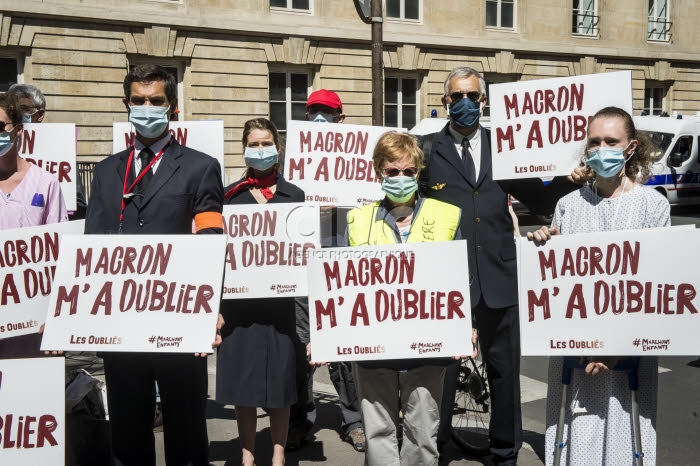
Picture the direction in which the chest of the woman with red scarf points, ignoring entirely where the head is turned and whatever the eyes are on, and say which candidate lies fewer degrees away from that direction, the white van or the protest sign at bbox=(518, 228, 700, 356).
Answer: the protest sign

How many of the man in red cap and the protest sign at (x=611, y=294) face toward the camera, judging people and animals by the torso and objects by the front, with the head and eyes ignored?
2

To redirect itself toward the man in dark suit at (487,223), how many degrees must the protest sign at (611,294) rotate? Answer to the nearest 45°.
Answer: approximately 135° to its right

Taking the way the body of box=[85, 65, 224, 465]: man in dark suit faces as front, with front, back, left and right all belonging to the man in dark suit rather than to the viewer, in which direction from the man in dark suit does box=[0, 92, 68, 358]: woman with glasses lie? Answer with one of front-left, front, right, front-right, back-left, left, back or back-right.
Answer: back-right

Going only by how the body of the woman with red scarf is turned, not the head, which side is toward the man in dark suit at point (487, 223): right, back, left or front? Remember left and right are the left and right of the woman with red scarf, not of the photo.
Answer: left

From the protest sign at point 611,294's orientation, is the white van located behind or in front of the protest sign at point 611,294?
behind

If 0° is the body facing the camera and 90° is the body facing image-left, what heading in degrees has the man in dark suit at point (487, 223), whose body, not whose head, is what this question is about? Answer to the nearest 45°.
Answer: approximately 0°

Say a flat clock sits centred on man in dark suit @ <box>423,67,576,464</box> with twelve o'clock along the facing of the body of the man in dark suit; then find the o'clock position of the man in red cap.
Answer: The man in red cap is roughly at 4 o'clock from the man in dark suit.

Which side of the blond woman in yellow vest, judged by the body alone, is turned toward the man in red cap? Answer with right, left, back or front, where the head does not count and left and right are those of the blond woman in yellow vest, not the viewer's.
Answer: back

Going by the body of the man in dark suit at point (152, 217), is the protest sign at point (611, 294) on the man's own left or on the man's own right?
on the man's own left

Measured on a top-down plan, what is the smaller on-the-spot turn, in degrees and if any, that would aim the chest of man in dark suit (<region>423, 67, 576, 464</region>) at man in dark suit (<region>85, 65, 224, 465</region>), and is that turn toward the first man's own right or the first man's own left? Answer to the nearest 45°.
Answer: approximately 45° to the first man's own right
